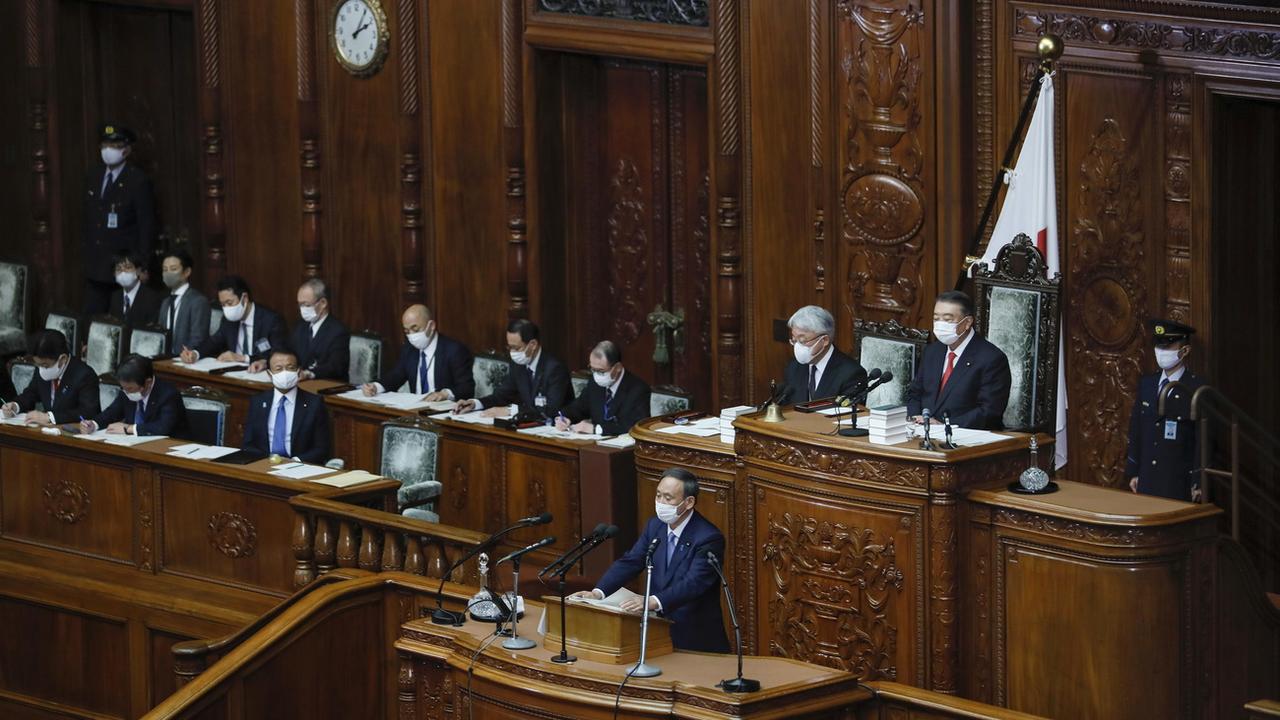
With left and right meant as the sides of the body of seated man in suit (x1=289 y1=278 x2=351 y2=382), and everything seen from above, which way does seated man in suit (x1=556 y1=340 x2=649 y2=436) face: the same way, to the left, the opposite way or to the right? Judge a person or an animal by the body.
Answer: the same way

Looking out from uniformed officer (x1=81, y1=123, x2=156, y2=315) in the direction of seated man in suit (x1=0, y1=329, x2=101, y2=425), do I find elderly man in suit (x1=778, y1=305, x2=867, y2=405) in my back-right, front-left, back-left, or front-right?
front-left

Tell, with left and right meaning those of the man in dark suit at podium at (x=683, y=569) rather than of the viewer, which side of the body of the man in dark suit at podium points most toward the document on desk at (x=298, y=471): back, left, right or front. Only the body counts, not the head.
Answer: right

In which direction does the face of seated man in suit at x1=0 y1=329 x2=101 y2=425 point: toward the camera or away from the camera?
toward the camera

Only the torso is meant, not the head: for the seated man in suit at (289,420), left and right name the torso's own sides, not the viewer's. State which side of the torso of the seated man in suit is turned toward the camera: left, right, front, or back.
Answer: front

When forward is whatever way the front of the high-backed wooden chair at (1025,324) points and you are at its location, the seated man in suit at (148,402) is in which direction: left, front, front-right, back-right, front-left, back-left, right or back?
front-right

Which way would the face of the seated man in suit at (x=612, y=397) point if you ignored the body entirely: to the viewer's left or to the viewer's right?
to the viewer's left

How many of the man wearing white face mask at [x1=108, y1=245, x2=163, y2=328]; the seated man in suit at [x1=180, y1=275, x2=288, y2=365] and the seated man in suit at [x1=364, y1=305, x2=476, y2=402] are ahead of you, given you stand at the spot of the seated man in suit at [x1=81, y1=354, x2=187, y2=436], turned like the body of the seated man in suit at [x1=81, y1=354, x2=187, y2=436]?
0

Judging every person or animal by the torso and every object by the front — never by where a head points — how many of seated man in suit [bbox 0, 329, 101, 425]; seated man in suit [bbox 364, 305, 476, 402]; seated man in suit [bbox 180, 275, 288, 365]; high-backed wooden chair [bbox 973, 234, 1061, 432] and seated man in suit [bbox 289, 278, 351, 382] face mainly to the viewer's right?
0

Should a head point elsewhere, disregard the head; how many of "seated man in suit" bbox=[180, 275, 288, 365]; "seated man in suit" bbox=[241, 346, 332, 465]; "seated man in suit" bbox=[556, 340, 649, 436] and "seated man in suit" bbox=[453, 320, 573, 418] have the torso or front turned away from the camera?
0

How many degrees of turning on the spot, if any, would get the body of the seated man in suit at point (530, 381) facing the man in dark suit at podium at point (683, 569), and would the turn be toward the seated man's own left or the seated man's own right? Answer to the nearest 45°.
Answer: approximately 45° to the seated man's own left

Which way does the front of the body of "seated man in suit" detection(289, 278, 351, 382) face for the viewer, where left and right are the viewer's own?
facing the viewer and to the left of the viewer

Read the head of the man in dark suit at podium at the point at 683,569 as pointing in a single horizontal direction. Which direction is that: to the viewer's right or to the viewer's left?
to the viewer's left

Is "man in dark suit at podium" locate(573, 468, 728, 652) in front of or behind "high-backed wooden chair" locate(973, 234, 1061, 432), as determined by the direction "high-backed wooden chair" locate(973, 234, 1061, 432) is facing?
in front
